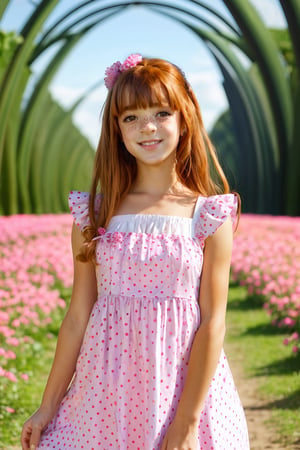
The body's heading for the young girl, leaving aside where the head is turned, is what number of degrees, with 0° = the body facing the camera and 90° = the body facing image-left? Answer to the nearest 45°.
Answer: approximately 0°

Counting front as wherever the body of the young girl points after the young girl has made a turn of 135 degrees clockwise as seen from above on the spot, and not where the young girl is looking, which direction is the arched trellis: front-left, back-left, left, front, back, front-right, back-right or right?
front-right
